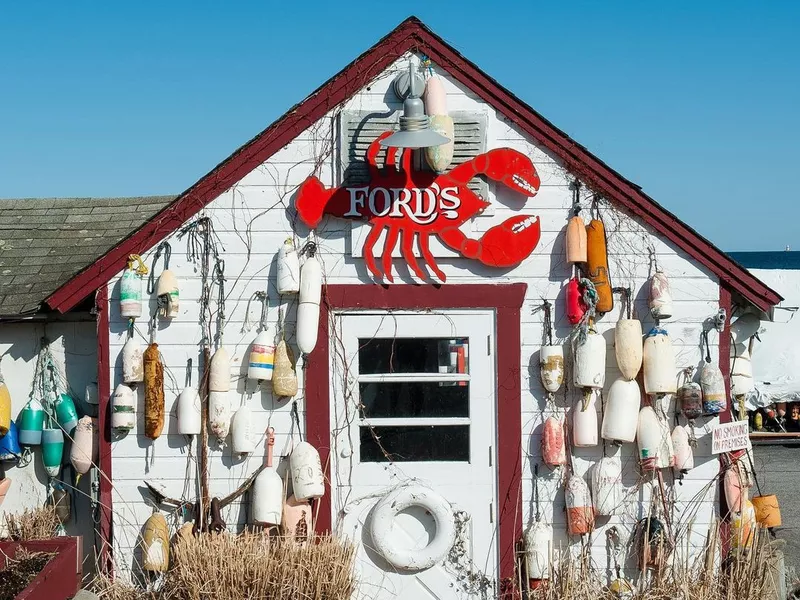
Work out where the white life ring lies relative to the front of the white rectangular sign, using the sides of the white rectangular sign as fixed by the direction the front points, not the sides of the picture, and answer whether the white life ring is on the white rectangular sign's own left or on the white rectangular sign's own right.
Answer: on the white rectangular sign's own right

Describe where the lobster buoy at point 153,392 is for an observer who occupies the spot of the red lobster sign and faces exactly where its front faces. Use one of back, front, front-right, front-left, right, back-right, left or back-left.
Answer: right

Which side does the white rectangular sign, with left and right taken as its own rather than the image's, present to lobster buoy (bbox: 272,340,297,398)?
right

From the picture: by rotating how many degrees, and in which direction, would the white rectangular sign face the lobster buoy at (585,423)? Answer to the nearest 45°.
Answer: approximately 90° to its right

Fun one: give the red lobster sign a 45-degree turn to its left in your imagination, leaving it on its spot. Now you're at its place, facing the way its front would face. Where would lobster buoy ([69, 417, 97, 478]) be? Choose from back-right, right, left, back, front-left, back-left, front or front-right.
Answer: back-right

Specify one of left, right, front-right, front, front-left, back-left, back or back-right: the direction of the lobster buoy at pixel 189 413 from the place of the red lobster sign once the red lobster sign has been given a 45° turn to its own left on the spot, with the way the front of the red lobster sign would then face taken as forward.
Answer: back-right

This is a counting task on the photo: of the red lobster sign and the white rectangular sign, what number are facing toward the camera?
2

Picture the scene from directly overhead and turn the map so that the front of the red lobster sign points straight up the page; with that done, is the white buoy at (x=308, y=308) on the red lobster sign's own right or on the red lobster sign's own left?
on the red lobster sign's own right

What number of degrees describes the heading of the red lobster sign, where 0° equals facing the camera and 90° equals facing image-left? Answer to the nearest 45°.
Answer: approximately 0°
